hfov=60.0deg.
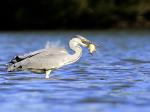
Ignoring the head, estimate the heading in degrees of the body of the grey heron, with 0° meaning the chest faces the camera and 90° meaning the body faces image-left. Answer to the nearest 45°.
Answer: approximately 270°
